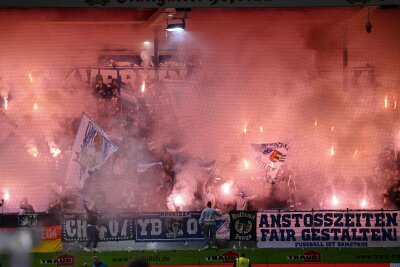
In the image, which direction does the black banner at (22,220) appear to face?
toward the camera

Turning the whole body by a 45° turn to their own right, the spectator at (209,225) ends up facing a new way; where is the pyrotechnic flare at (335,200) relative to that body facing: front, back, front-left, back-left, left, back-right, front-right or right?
front

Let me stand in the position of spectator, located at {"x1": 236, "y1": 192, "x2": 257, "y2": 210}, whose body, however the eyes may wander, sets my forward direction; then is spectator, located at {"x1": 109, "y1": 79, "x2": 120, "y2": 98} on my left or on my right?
on my right

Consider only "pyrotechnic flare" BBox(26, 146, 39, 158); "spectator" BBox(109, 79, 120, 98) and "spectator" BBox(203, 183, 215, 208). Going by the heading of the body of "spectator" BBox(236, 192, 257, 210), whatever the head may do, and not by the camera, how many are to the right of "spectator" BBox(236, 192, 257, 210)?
3

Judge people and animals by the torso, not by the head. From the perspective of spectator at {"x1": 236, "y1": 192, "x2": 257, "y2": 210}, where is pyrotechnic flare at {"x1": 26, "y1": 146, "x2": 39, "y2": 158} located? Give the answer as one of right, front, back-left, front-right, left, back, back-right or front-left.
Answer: right

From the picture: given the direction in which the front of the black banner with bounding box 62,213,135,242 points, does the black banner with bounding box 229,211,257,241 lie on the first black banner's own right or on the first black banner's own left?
on the first black banner's own left

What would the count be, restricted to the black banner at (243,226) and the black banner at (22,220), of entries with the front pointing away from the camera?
0

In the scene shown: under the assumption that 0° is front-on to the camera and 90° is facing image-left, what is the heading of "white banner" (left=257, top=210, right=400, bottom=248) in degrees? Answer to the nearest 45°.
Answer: approximately 0°

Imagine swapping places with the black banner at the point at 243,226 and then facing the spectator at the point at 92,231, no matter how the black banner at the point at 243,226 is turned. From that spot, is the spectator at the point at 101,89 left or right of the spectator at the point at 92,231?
right

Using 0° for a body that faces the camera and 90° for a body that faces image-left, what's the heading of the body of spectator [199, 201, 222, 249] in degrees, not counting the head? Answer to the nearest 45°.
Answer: approximately 180°

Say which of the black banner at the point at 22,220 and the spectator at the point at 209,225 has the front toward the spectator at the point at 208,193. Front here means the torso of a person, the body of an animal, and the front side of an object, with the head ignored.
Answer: the spectator at the point at 209,225

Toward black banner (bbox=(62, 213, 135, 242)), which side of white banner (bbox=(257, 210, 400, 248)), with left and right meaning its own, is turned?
right
